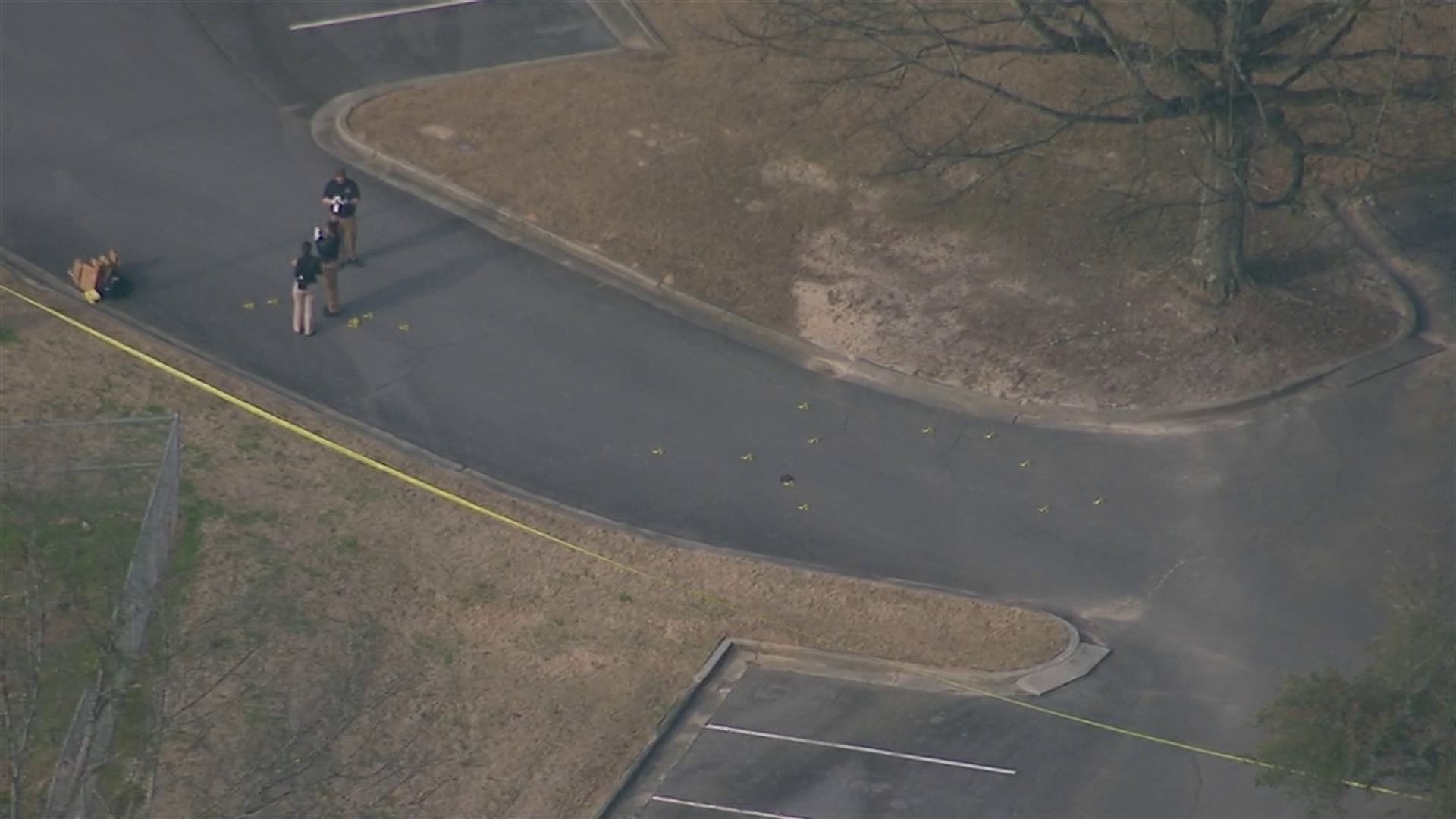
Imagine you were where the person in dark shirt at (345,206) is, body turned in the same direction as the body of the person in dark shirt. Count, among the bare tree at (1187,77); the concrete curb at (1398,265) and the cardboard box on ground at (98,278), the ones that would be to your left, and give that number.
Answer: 2

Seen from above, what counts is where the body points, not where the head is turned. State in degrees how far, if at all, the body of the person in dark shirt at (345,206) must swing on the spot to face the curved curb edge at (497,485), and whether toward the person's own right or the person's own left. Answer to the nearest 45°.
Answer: approximately 45° to the person's own left

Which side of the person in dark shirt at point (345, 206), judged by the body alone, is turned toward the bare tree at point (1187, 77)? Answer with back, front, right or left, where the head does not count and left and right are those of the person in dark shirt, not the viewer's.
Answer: left

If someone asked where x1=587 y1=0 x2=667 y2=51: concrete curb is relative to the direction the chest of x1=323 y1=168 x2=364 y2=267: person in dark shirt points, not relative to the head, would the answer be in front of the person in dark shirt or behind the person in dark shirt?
behind

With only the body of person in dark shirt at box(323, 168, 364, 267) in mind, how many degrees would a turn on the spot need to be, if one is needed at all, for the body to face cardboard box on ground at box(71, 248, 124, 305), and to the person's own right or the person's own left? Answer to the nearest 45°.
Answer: approximately 90° to the person's own right

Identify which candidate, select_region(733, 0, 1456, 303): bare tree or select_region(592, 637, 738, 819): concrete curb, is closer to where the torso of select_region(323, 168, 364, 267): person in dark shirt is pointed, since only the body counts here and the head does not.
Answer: the concrete curb

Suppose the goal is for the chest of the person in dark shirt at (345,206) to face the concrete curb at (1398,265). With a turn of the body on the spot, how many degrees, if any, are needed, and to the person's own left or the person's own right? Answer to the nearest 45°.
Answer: approximately 90° to the person's own left

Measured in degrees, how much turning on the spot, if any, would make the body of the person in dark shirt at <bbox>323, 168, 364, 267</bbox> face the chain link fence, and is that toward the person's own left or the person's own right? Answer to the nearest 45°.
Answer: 0° — they already face it

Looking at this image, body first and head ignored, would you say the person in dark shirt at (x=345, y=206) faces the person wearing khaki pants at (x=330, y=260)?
yes

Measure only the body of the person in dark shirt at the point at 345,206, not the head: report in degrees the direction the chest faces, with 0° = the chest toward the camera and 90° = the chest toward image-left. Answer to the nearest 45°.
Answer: approximately 0°
